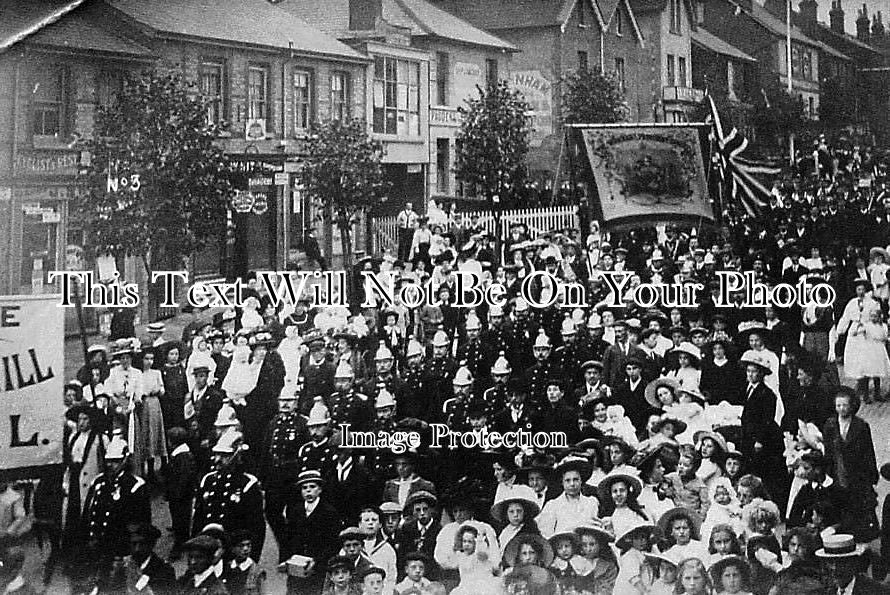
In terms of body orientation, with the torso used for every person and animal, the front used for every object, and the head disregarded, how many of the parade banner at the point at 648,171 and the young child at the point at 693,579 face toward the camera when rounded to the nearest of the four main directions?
2

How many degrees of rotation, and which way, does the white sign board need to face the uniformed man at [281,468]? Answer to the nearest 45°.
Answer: approximately 45° to its left

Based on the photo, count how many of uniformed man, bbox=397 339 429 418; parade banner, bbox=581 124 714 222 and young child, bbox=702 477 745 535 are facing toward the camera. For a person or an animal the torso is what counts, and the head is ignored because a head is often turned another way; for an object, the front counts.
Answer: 3

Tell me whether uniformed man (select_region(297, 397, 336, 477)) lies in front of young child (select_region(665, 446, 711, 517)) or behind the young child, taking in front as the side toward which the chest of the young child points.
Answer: in front

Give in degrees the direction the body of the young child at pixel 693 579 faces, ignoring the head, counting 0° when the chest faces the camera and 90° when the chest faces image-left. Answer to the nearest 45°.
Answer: approximately 0°

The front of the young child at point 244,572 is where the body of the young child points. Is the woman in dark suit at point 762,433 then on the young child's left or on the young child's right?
on the young child's left

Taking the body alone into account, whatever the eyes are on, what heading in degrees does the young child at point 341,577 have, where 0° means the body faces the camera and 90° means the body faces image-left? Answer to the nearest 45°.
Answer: approximately 0°
